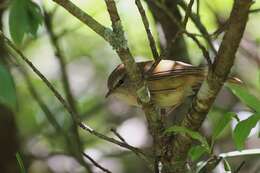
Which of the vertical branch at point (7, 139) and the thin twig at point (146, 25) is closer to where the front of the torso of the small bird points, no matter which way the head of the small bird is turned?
the vertical branch

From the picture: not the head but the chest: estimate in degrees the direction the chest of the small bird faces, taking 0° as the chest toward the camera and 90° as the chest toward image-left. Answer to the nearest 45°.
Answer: approximately 90°

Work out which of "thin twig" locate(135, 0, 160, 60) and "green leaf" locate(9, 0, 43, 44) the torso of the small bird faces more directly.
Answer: the green leaf
